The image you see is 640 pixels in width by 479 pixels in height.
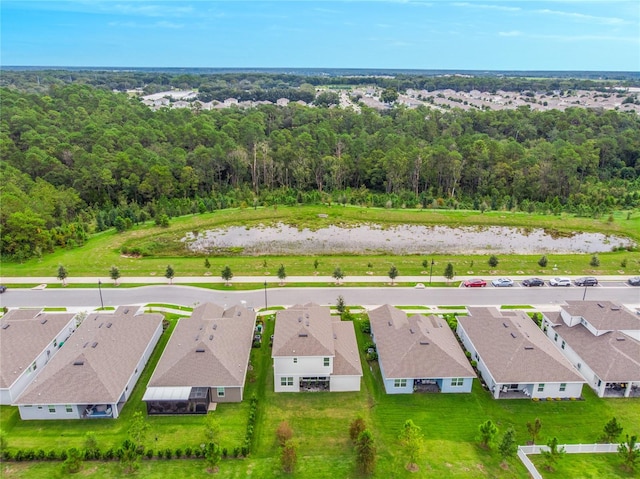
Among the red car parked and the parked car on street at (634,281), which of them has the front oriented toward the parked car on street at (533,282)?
the parked car on street at (634,281)

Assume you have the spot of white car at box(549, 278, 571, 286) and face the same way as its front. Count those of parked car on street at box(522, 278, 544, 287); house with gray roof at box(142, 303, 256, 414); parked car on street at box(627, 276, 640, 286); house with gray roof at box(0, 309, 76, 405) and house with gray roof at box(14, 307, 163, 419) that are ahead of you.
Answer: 4

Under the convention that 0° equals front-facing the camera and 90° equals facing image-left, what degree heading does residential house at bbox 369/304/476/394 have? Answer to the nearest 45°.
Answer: approximately 180°

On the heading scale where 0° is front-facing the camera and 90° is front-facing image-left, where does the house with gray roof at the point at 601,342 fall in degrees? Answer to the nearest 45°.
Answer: approximately 135°

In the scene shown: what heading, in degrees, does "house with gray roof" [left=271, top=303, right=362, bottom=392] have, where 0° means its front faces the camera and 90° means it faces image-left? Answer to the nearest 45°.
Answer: approximately 180°

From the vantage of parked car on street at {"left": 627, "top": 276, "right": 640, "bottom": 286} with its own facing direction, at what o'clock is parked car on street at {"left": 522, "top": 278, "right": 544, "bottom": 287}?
parked car on street at {"left": 522, "top": 278, "right": 544, "bottom": 287} is roughly at 12 o'clock from parked car on street at {"left": 627, "top": 276, "right": 640, "bottom": 286}.

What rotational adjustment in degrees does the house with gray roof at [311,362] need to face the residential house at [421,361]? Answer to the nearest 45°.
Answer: approximately 90° to its right

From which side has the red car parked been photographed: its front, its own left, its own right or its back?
left

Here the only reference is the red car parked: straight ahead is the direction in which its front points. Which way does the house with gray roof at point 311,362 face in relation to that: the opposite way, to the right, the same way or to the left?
to the right

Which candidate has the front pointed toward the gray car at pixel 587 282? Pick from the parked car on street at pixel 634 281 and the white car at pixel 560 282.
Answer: the parked car on street

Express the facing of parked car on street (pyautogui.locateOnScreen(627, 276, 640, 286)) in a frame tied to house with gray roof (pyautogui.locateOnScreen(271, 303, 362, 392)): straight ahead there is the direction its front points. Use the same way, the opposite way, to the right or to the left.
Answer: to the left

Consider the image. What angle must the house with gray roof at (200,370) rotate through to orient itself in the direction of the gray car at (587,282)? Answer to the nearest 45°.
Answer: approximately 90° to its right

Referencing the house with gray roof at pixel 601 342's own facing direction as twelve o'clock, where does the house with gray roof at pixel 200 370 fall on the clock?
the house with gray roof at pixel 200 370 is roughly at 9 o'clock from the house with gray roof at pixel 601 342.

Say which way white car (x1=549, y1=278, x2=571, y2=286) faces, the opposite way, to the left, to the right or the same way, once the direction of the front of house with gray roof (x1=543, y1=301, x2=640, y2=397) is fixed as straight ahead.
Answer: to the left

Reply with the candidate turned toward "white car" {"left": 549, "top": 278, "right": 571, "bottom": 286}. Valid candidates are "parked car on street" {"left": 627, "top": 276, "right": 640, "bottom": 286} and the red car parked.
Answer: the parked car on street
